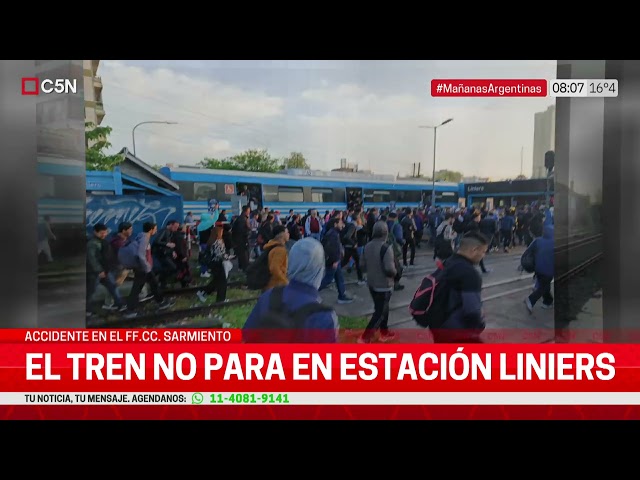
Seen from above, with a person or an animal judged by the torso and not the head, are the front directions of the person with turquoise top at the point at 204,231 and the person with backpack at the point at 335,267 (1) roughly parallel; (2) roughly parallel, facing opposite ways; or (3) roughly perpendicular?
roughly parallel

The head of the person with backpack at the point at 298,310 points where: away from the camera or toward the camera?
away from the camera
